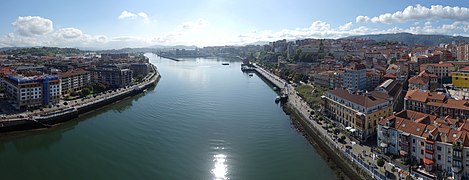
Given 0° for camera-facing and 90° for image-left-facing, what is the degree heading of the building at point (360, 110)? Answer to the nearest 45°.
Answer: approximately 45°

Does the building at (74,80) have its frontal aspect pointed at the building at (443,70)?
yes

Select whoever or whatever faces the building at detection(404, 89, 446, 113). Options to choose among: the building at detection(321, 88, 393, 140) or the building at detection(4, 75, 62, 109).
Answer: the building at detection(4, 75, 62, 109)

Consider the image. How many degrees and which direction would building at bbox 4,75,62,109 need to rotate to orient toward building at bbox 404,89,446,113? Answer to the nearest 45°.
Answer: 0° — it already faces it

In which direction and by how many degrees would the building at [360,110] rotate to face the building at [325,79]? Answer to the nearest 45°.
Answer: approximately 135° to its right

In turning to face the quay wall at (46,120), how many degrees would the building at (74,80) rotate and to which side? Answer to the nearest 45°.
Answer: approximately 45° to its right

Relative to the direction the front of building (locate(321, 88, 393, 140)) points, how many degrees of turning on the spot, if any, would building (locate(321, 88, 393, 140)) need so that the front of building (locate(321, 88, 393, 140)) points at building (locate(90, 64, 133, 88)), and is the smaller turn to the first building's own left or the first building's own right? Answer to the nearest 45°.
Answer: approximately 90° to the first building's own right

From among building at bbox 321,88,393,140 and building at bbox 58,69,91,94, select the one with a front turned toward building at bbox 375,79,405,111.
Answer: building at bbox 58,69,91,94

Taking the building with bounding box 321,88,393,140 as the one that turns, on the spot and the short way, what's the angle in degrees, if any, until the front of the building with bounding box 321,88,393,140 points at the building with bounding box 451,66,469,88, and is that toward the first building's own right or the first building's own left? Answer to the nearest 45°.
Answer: approximately 180°
